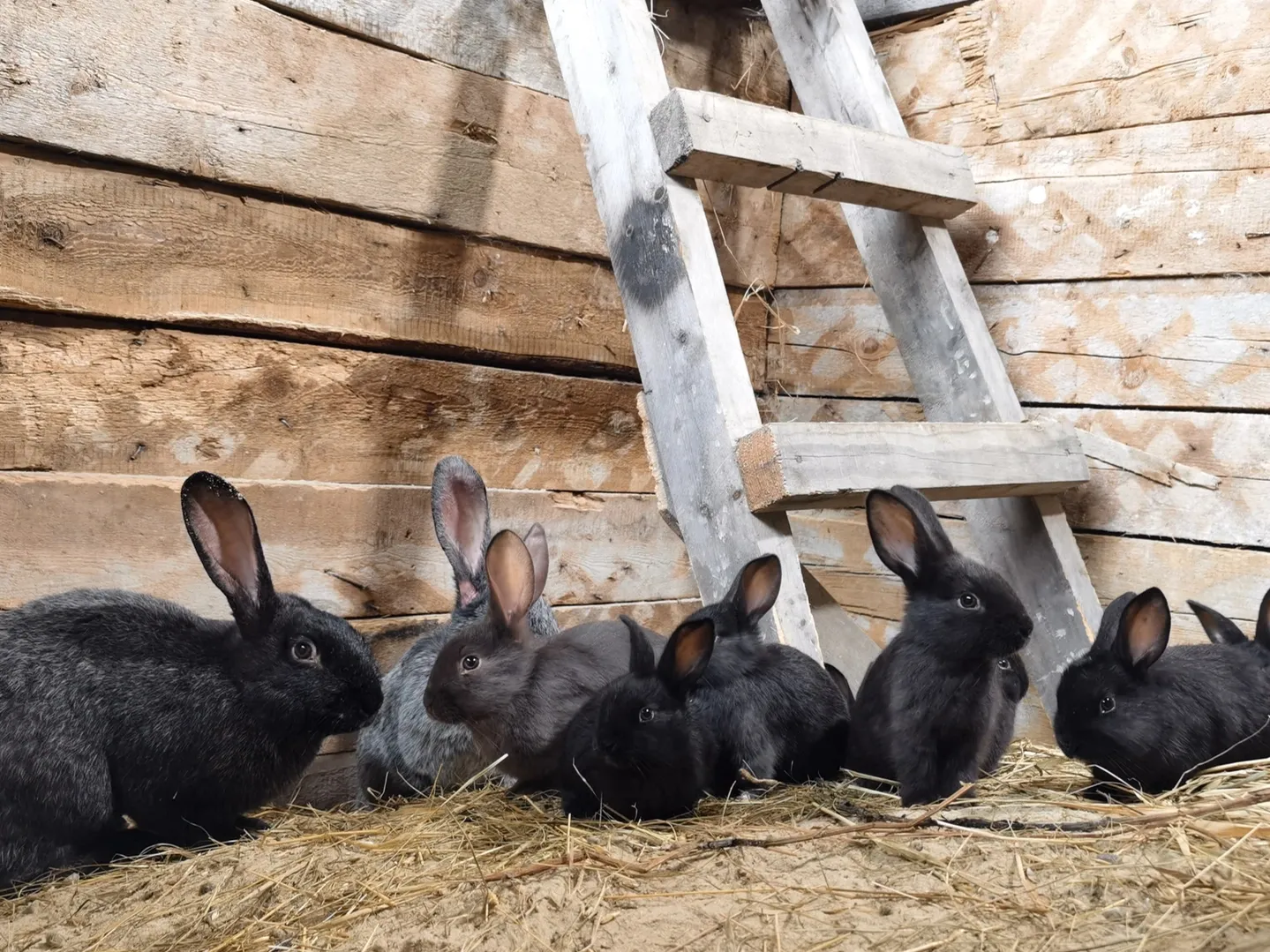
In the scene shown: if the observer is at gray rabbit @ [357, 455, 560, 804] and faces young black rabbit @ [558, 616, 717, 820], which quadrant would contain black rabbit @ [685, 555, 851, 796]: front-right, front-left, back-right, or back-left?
front-left

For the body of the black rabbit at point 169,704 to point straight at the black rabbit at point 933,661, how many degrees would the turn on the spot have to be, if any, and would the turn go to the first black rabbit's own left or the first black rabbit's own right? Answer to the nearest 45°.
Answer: approximately 45° to the first black rabbit's own right

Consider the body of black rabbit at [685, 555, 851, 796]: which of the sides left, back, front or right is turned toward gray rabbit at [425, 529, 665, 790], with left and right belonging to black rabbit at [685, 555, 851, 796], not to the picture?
front

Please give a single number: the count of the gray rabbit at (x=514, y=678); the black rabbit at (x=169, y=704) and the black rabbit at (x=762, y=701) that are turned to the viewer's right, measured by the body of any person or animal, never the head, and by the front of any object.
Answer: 1

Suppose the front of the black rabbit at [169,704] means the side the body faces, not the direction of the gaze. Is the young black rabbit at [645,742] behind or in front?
in front

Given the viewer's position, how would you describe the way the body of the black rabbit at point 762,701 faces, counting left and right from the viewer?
facing to the left of the viewer

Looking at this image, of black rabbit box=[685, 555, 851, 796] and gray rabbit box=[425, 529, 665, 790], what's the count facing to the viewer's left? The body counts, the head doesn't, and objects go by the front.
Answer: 2

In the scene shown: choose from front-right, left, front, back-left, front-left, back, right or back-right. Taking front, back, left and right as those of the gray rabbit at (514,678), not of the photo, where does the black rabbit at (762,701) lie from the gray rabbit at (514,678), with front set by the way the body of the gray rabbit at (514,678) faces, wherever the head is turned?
back

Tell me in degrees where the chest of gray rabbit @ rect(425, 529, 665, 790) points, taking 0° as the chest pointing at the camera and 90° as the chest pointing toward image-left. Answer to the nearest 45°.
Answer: approximately 90°

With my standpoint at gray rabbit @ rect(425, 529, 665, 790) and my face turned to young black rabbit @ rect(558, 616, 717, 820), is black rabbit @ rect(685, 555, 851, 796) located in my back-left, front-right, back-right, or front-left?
front-left

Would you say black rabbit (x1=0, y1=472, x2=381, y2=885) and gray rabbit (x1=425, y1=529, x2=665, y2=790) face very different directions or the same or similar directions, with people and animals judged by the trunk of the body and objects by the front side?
very different directions

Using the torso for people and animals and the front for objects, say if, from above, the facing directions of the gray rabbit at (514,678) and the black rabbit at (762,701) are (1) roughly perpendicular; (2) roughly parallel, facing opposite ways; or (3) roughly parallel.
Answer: roughly parallel

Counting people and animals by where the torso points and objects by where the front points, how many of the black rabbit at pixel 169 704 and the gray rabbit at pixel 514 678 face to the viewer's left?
1

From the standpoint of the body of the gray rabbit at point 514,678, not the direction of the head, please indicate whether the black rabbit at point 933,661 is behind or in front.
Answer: behind

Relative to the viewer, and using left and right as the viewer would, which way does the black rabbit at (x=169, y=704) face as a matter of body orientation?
facing to the right of the viewer

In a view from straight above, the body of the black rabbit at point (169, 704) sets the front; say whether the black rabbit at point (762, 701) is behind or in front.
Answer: in front
